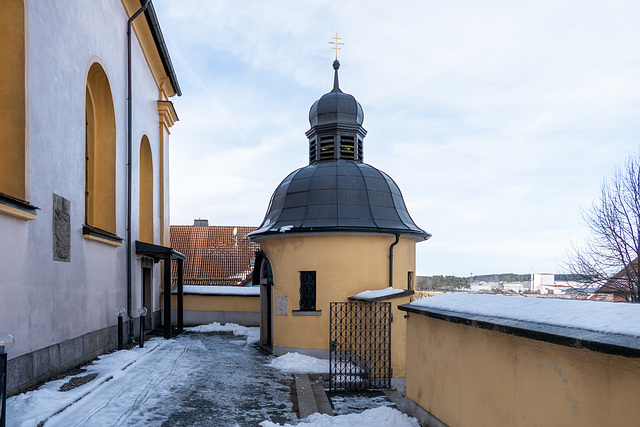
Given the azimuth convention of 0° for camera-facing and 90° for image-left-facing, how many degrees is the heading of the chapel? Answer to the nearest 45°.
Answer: approximately 90°

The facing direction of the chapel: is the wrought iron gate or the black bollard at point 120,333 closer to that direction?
the black bollard

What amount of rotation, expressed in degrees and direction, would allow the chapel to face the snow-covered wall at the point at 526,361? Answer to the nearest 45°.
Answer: approximately 90° to its left

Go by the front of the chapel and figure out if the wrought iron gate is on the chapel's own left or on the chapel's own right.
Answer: on the chapel's own left

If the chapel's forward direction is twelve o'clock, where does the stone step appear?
The stone step is roughly at 9 o'clock from the chapel.

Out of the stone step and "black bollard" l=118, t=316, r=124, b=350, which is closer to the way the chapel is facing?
the black bollard
